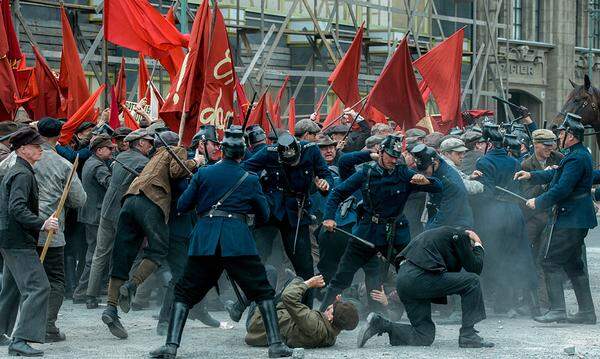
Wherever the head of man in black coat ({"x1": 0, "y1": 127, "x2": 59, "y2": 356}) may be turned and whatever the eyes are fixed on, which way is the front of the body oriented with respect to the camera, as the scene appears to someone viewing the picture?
to the viewer's right

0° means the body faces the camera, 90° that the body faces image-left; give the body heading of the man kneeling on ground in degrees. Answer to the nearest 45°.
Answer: approximately 270°

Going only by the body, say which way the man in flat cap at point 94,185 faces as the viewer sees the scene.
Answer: to the viewer's right

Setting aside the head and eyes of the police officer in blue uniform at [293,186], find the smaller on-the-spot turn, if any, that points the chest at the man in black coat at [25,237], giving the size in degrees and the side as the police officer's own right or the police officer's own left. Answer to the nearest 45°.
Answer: approximately 45° to the police officer's own right

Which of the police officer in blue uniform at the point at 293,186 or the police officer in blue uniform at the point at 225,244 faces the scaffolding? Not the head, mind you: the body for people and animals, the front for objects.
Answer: the police officer in blue uniform at the point at 225,244

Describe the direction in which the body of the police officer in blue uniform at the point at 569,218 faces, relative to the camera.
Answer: to the viewer's left

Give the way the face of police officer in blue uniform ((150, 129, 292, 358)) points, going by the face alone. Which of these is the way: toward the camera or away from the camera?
away from the camera

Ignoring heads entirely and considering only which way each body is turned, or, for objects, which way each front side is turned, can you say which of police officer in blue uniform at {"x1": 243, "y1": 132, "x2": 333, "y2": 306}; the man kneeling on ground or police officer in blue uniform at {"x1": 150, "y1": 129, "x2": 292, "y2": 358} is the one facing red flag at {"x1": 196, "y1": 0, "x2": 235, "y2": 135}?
police officer in blue uniform at {"x1": 150, "y1": 129, "x2": 292, "y2": 358}

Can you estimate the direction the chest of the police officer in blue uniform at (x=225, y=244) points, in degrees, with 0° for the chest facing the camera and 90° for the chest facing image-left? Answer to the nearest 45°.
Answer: approximately 180°
